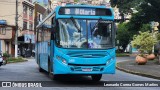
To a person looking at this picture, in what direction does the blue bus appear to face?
facing the viewer
